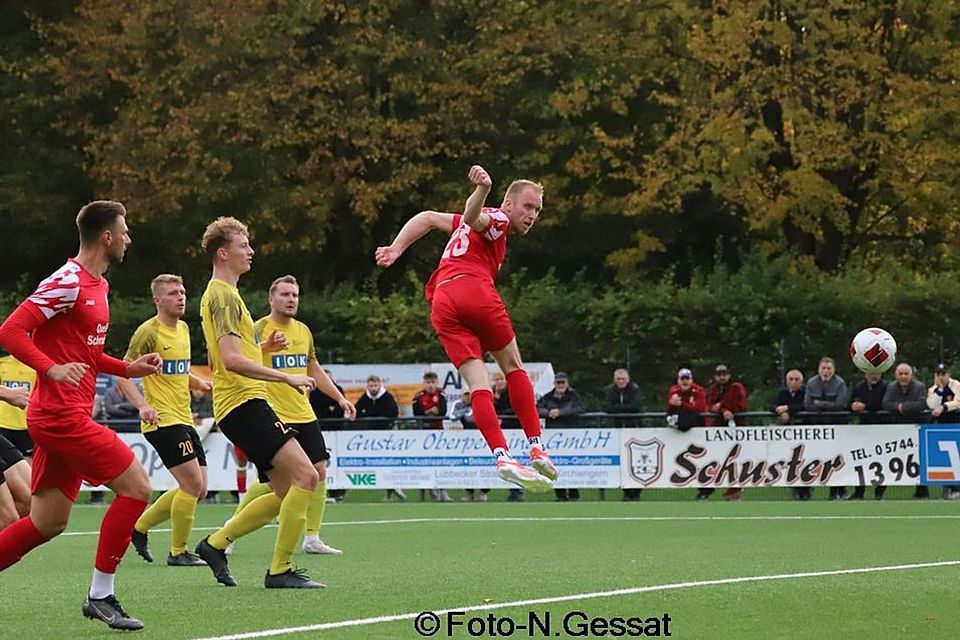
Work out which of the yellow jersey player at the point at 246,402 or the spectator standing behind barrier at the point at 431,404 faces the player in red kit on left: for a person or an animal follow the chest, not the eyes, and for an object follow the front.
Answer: the spectator standing behind barrier

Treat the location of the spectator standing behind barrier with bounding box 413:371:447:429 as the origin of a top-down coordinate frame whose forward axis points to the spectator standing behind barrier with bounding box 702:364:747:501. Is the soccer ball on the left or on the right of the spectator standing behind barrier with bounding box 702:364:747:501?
right

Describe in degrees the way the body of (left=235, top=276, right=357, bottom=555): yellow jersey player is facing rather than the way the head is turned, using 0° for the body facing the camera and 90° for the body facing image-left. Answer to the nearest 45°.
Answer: approximately 315°

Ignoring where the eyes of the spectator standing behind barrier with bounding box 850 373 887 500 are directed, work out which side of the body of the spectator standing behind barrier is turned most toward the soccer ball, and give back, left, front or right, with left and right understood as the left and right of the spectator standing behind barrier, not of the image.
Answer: front

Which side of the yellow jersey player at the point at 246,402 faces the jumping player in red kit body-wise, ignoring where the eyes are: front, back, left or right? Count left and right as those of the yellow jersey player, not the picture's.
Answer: front

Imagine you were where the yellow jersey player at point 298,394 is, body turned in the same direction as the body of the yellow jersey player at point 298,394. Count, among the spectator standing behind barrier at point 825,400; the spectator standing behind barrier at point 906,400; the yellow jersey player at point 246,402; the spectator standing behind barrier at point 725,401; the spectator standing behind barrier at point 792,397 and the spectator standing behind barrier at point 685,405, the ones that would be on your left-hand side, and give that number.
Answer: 5

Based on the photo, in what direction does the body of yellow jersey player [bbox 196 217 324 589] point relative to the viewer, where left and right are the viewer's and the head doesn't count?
facing to the right of the viewer

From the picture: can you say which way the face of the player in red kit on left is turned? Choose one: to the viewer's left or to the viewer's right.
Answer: to the viewer's right

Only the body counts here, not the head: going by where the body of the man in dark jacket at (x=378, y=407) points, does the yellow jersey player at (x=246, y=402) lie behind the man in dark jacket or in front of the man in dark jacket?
in front

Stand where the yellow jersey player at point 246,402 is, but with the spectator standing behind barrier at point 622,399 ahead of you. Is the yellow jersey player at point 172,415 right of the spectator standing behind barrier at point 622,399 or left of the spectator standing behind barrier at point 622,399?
left

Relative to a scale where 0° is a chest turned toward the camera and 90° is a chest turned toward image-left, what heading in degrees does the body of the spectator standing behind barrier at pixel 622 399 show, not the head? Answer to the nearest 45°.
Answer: approximately 0°

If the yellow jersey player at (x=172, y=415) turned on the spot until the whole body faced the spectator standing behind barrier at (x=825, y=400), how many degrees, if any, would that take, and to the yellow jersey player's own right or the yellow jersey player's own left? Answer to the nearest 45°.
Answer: approximately 90° to the yellow jersey player's own left
